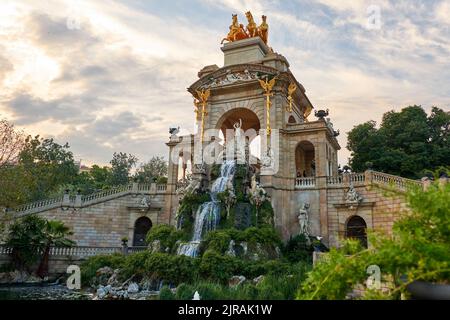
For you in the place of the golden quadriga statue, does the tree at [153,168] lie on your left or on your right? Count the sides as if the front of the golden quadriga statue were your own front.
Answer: on your right

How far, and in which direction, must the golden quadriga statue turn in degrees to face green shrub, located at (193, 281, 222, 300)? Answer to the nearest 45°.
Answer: approximately 45° to its left

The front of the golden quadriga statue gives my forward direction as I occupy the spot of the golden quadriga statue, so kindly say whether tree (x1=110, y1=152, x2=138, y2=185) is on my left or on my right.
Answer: on my right

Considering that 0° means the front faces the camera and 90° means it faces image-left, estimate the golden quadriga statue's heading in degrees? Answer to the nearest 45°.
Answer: approximately 45°
